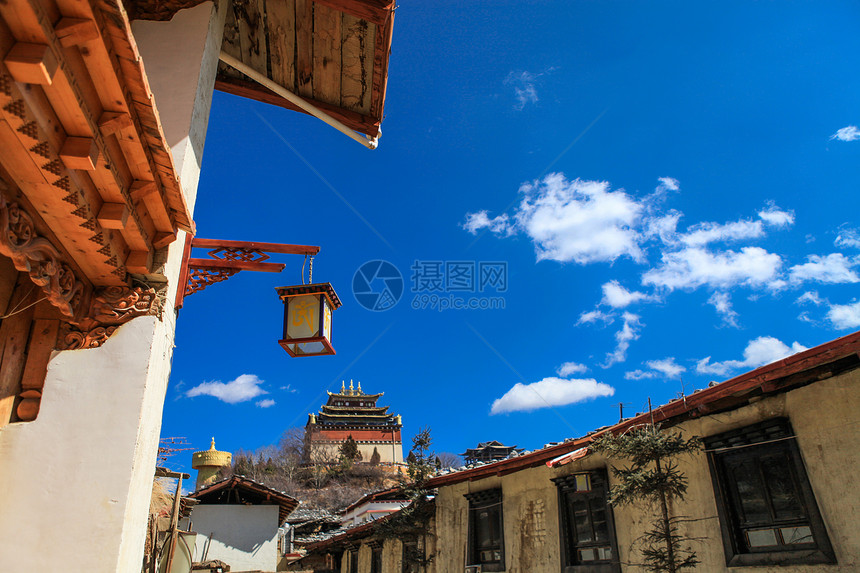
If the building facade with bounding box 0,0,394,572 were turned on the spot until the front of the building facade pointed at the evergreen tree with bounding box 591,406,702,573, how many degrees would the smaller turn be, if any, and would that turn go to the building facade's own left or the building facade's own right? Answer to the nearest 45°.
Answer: approximately 45° to the building facade's own left

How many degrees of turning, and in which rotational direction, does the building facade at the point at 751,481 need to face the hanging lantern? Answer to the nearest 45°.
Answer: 0° — it already faces it

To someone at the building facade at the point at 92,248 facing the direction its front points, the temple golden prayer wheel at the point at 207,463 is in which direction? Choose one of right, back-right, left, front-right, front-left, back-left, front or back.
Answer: back-left

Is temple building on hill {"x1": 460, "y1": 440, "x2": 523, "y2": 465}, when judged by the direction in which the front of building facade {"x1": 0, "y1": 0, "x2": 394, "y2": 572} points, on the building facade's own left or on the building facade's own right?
on the building facade's own left

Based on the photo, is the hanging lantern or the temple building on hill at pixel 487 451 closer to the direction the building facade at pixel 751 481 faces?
the hanging lantern

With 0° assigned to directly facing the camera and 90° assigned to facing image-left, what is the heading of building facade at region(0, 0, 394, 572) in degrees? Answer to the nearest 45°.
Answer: approximately 315°

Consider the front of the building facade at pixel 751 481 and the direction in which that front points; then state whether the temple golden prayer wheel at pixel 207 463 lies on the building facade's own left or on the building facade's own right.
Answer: on the building facade's own right

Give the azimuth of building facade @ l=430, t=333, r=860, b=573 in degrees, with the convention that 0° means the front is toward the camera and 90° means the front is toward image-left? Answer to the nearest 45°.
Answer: approximately 45°
